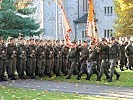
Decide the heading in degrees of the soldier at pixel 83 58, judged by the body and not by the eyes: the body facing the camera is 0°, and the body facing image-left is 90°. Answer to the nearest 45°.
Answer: approximately 90°

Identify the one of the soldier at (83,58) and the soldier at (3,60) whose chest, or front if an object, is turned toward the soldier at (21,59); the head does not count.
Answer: the soldier at (83,58)

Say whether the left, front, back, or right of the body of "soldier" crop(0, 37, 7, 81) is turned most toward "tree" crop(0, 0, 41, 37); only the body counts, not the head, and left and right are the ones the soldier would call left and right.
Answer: back
